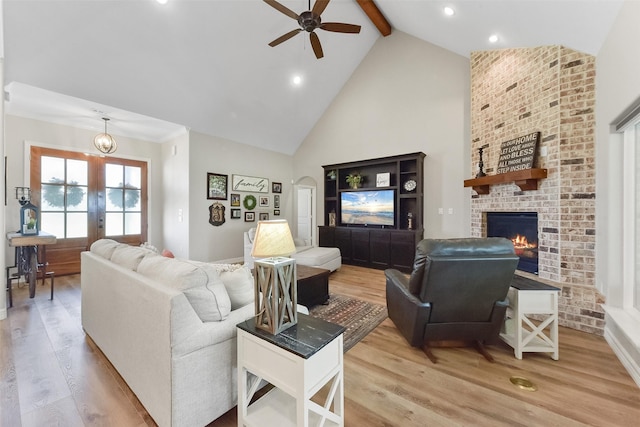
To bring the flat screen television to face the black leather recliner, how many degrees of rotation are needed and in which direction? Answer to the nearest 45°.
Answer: approximately 45° to its left

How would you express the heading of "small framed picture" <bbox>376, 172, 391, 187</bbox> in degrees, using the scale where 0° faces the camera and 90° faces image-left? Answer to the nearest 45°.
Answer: approximately 45°

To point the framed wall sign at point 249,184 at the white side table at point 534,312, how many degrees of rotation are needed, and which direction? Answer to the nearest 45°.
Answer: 0° — it already faces it

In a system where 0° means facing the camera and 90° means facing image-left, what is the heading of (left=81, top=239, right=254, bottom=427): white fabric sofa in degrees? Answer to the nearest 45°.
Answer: approximately 225°
